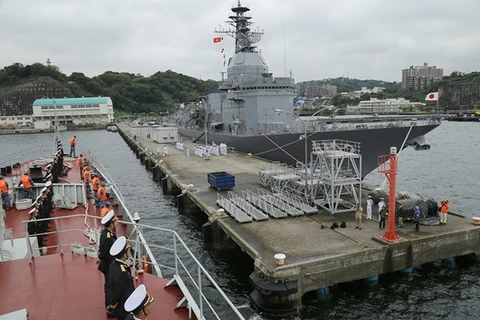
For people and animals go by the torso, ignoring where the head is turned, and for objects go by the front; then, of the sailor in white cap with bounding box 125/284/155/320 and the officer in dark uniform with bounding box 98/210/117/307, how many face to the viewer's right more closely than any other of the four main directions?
2

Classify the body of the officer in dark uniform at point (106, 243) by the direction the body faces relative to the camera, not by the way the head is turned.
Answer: to the viewer's right

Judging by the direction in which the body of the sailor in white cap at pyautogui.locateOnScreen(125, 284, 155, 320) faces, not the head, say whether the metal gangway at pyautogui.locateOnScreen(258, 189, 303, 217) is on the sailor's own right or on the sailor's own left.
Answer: on the sailor's own left

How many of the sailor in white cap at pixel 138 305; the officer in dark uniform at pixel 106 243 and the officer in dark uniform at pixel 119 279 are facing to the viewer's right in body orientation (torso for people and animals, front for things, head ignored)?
3

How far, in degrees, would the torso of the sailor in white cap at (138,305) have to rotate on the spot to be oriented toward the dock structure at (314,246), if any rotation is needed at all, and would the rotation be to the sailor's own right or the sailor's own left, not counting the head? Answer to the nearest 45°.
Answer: approximately 45° to the sailor's own left

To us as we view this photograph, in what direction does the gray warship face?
facing the viewer and to the right of the viewer

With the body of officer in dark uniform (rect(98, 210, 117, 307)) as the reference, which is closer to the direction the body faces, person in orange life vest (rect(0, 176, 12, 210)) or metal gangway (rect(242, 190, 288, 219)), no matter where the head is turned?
the metal gangway

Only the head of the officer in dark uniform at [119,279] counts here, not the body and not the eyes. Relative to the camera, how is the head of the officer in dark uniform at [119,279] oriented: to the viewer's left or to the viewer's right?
to the viewer's right

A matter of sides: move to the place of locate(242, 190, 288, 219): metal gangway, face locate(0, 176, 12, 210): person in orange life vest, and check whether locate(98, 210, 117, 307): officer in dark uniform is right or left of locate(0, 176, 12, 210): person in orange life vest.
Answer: left

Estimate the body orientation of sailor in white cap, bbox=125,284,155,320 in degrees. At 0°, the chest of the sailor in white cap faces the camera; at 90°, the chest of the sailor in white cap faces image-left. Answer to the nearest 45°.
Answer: approximately 270°

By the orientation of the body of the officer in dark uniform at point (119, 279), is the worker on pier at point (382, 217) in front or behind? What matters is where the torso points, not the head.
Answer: in front

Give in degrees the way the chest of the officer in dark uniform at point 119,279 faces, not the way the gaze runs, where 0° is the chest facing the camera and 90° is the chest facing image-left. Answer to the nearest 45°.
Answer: approximately 270°

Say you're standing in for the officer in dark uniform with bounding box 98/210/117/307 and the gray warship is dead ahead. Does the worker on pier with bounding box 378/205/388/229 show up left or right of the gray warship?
right

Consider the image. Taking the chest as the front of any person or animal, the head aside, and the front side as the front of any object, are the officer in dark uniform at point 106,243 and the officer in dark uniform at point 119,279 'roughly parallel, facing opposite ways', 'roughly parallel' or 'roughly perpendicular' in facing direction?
roughly parallel

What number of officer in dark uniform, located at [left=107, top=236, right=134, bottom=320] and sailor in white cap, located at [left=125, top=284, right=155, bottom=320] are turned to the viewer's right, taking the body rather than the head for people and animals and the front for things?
2
